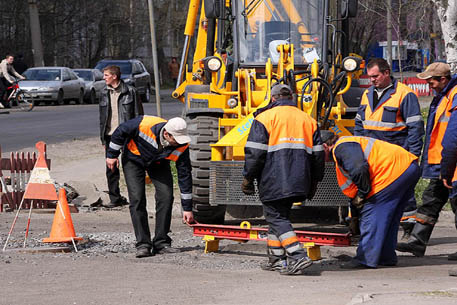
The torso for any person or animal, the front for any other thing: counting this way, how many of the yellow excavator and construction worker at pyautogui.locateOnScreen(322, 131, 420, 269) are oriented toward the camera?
1

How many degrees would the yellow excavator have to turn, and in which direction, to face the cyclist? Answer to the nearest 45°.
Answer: approximately 135° to its right

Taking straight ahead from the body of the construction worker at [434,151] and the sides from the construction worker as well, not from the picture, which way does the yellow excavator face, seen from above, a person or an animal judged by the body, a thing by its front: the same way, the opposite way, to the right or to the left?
to the left

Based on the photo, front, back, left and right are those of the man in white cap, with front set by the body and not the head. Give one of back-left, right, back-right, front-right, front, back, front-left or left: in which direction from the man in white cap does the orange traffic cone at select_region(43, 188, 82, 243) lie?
back-right

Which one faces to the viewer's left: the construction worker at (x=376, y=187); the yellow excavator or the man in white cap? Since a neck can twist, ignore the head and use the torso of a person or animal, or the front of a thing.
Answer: the construction worker

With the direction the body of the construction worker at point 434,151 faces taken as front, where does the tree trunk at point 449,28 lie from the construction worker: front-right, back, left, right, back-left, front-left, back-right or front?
right

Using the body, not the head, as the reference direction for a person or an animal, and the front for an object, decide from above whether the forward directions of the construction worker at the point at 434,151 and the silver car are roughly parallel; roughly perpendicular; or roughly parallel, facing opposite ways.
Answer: roughly perpendicular

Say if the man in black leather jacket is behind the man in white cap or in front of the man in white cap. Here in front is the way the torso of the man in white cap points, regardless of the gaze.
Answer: behind

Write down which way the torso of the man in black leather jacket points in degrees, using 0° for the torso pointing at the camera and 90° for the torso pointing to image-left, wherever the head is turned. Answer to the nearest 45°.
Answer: approximately 45°
